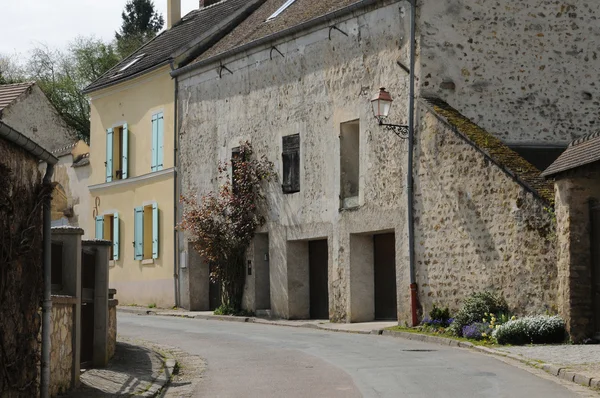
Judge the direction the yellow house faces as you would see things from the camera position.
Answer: facing the viewer and to the left of the viewer

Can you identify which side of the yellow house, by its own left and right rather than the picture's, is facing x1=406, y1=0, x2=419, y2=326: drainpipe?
left

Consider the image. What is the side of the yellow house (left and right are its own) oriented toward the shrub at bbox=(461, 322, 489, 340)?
left

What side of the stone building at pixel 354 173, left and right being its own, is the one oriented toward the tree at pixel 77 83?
right

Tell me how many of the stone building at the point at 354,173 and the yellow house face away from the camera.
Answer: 0

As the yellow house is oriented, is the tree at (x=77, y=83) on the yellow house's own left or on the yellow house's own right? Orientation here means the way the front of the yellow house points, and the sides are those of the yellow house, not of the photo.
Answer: on the yellow house's own right

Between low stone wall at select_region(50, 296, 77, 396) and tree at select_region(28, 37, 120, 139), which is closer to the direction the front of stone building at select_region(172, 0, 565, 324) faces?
the low stone wall

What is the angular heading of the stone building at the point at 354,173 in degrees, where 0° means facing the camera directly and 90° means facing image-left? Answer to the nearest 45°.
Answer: approximately 45°

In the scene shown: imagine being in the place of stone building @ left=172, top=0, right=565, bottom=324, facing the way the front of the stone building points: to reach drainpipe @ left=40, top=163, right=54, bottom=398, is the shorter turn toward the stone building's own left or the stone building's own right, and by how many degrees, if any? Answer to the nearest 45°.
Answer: approximately 45° to the stone building's own left

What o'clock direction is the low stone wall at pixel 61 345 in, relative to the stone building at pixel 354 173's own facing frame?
The low stone wall is roughly at 11 o'clock from the stone building.
